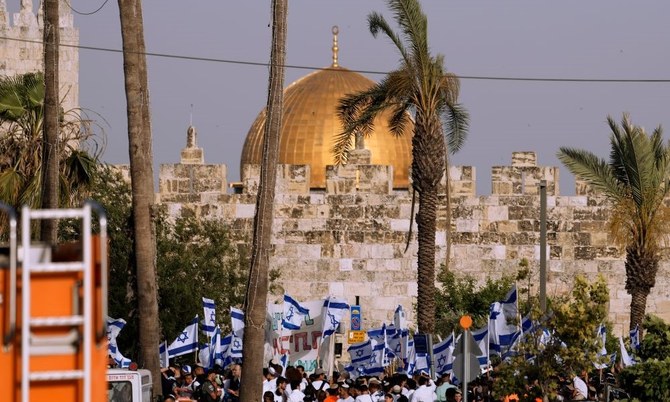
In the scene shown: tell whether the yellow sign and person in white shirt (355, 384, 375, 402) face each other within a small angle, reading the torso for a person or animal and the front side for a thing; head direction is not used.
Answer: yes

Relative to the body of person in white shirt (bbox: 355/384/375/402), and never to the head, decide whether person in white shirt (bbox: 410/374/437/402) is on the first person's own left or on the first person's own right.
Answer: on the first person's own right

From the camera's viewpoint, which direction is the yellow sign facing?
toward the camera

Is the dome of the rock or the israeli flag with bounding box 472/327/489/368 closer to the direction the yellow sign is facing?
the israeli flag

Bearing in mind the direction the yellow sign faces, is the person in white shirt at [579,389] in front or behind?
in front

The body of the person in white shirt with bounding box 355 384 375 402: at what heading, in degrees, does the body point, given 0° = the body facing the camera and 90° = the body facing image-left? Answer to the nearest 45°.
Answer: approximately 180°

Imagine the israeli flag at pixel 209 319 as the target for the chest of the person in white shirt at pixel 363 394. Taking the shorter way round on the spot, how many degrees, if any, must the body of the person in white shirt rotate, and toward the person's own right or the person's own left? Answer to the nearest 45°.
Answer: approximately 45° to the person's own left

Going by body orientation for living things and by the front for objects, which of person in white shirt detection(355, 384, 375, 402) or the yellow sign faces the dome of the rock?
the person in white shirt

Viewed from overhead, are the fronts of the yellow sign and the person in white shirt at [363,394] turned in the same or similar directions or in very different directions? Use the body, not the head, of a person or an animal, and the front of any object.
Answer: very different directions

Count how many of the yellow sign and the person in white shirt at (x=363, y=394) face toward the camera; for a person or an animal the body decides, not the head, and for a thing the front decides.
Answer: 1

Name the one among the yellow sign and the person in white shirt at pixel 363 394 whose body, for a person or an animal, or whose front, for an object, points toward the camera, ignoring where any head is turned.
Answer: the yellow sign
